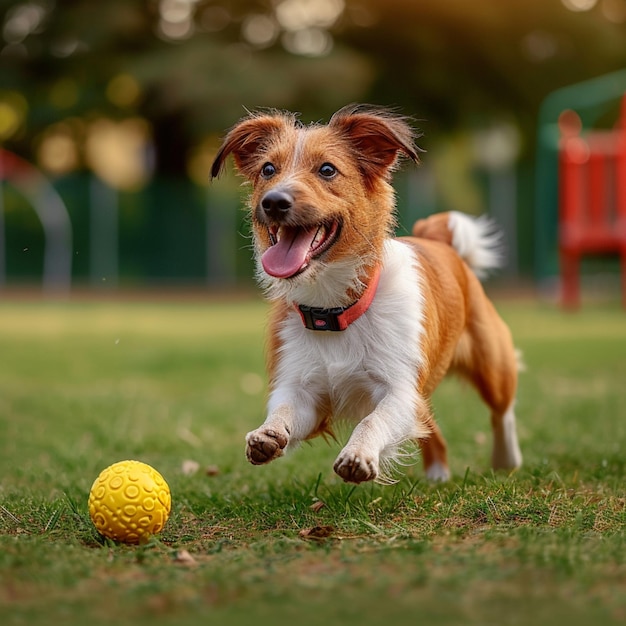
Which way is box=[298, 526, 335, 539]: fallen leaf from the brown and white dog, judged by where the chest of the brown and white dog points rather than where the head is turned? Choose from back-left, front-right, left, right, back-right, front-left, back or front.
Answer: front-left

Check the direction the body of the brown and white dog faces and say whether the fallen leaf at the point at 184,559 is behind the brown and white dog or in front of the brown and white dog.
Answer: in front

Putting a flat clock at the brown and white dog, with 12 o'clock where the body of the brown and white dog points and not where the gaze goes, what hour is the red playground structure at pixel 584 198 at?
The red playground structure is roughly at 5 o'clock from the brown and white dog.

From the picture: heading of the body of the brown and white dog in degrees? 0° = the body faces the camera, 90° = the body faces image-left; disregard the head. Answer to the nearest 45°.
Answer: approximately 45°

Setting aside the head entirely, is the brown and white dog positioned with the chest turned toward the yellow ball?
yes
